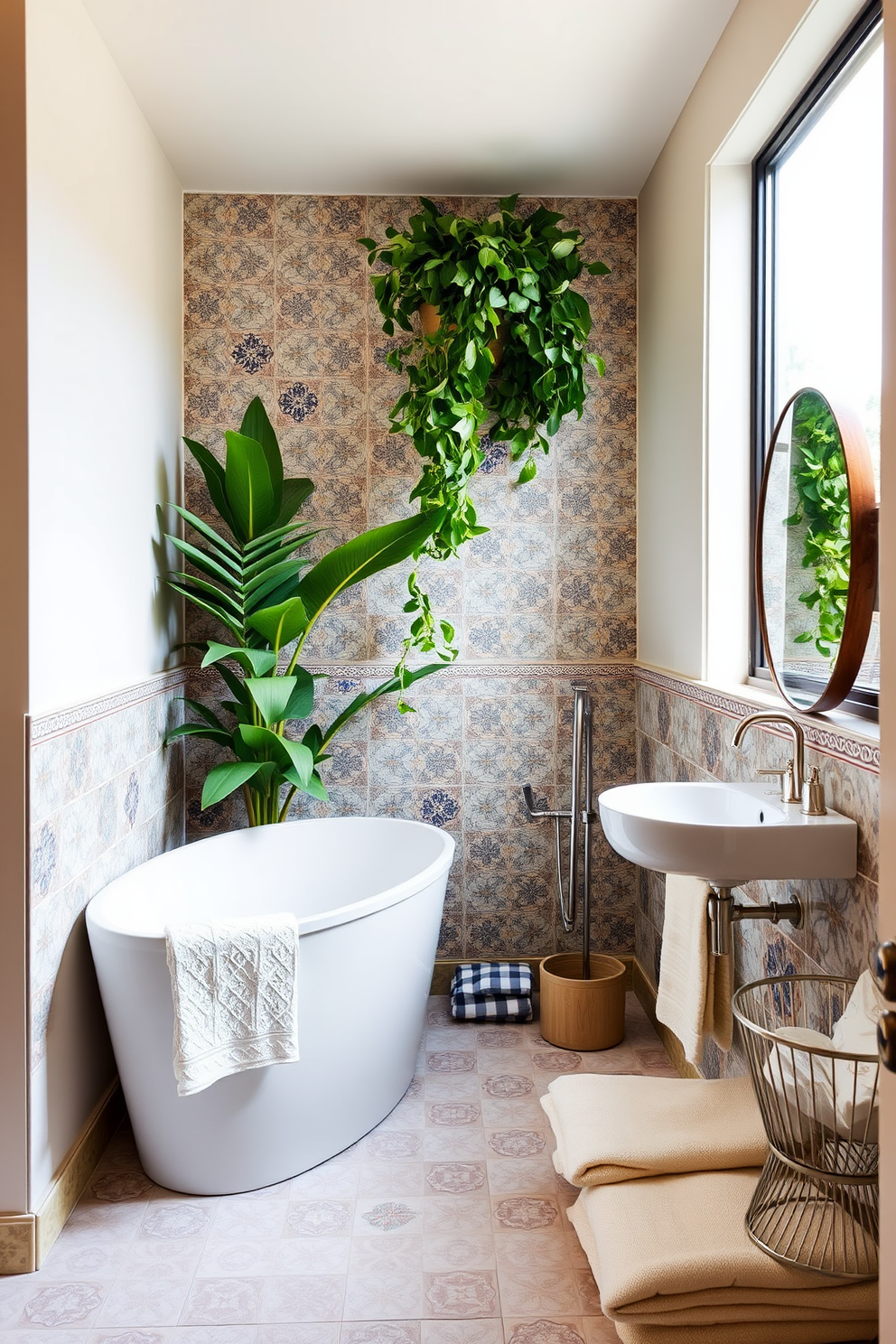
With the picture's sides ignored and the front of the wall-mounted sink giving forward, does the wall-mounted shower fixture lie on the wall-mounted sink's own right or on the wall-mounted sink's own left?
on the wall-mounted sink's own right

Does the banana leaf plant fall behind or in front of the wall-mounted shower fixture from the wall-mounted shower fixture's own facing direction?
in front

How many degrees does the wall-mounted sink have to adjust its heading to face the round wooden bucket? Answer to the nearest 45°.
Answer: approximately 90° to its right

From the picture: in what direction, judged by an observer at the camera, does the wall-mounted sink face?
facing to the left of the viewer
